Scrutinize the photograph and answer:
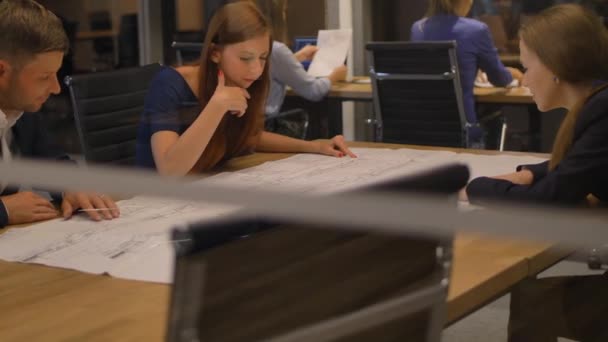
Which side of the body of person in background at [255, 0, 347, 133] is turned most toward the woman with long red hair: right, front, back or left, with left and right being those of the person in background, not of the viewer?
right

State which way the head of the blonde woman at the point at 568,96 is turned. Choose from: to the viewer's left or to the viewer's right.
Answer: to the viewer's left

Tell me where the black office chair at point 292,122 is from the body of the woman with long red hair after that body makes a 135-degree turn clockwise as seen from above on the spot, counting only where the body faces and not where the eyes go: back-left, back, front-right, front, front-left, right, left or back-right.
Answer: right

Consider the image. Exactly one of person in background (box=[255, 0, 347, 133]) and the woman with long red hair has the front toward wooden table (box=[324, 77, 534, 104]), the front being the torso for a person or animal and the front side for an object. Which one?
the person in background

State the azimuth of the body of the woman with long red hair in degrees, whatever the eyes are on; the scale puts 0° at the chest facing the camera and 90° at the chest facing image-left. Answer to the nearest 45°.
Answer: approximately 315°

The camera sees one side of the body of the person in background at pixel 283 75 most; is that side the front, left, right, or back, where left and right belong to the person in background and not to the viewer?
right

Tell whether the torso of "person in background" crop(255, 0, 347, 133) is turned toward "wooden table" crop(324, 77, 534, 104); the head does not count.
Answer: yes

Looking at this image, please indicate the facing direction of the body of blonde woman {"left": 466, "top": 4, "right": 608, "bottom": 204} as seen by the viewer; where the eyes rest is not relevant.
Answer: to the viewer's left

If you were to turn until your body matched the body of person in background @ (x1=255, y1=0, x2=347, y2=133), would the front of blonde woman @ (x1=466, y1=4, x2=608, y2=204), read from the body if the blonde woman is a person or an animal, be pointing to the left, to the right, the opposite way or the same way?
the opposite way

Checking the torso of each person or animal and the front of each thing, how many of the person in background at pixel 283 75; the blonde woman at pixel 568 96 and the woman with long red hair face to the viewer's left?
1

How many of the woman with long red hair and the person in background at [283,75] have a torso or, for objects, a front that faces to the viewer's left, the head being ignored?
0

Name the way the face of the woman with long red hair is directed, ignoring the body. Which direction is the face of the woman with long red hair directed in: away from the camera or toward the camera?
toward the camera
